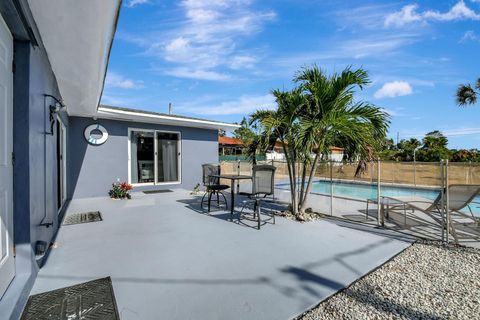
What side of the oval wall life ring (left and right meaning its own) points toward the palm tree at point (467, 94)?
left

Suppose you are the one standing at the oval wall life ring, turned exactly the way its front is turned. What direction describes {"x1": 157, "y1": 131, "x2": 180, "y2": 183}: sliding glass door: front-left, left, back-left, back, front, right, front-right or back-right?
left

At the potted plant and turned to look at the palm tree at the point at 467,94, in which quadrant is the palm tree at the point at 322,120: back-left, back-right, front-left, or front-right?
front-right

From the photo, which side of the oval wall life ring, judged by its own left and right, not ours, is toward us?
front

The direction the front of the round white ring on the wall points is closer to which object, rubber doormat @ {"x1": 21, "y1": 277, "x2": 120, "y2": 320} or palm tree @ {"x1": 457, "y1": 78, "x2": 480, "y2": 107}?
the rubber doormat

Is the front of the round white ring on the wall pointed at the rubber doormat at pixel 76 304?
yes

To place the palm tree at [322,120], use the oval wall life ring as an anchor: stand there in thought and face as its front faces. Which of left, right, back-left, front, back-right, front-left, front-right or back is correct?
front-left

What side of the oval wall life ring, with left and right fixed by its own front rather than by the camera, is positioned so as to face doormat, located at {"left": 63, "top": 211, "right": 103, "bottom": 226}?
front
